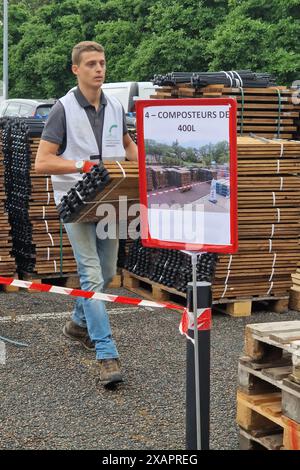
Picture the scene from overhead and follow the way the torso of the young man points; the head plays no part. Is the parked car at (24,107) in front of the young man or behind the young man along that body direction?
behind

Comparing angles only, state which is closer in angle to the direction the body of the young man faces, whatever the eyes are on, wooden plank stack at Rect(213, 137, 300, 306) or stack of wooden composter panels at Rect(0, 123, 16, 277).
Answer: the wooden plank stack

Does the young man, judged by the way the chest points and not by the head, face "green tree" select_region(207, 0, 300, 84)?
no

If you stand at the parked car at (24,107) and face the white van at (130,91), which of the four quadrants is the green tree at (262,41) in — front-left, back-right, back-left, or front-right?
front-left

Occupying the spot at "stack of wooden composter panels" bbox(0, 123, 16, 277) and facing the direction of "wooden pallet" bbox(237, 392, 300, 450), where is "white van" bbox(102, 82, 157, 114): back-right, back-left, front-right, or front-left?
back-left

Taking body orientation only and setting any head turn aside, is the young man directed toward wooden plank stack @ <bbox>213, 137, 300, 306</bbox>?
no

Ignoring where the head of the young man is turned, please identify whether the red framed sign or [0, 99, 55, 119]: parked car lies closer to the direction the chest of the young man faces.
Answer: the red framed sign

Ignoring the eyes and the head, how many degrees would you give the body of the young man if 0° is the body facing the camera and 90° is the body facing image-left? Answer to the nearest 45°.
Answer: approximately 315°

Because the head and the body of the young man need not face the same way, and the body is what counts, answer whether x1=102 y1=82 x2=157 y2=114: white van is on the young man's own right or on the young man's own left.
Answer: on the young man's own left

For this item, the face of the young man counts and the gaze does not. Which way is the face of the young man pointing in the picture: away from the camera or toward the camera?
toward the camera
